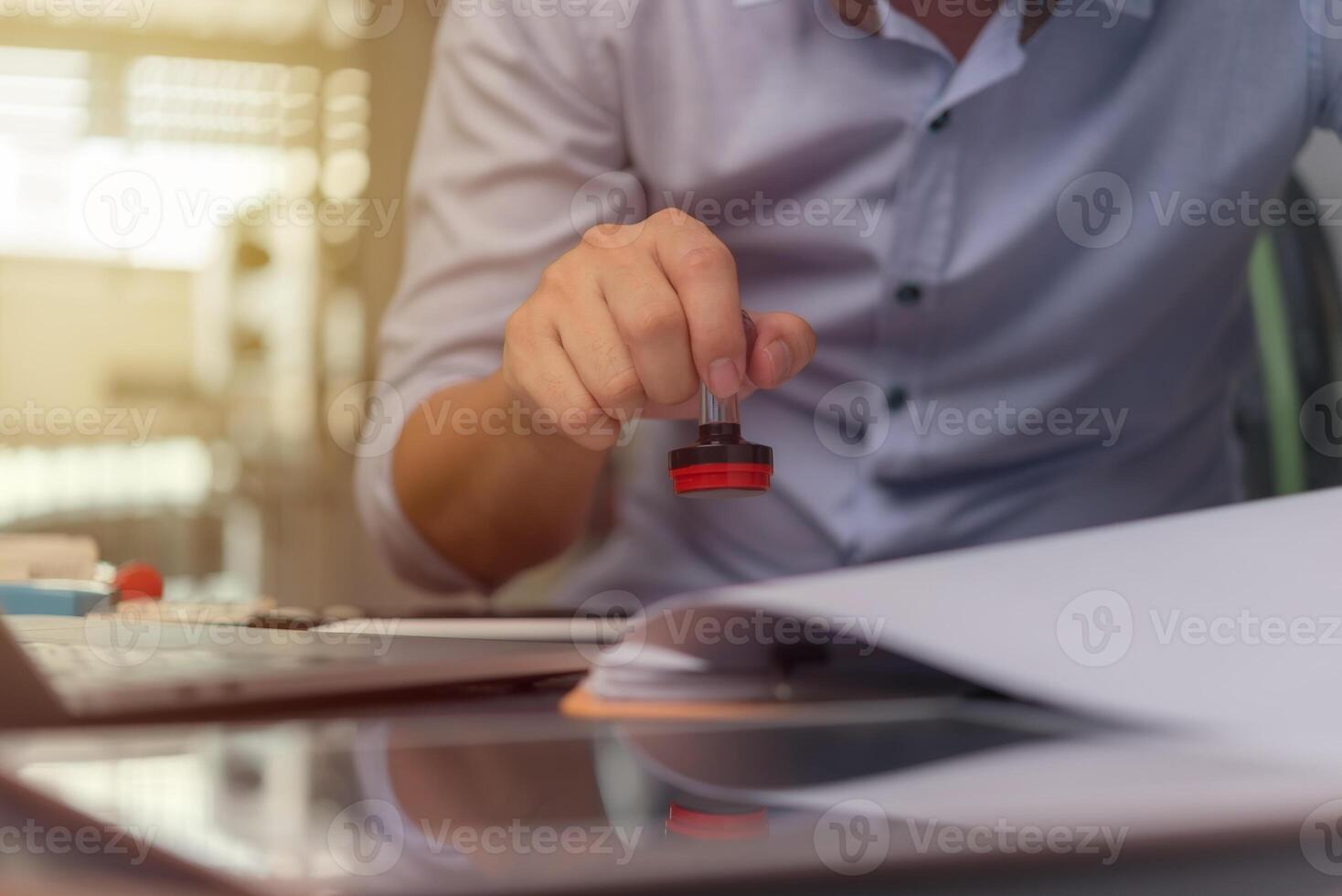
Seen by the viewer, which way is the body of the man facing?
toward the camera
